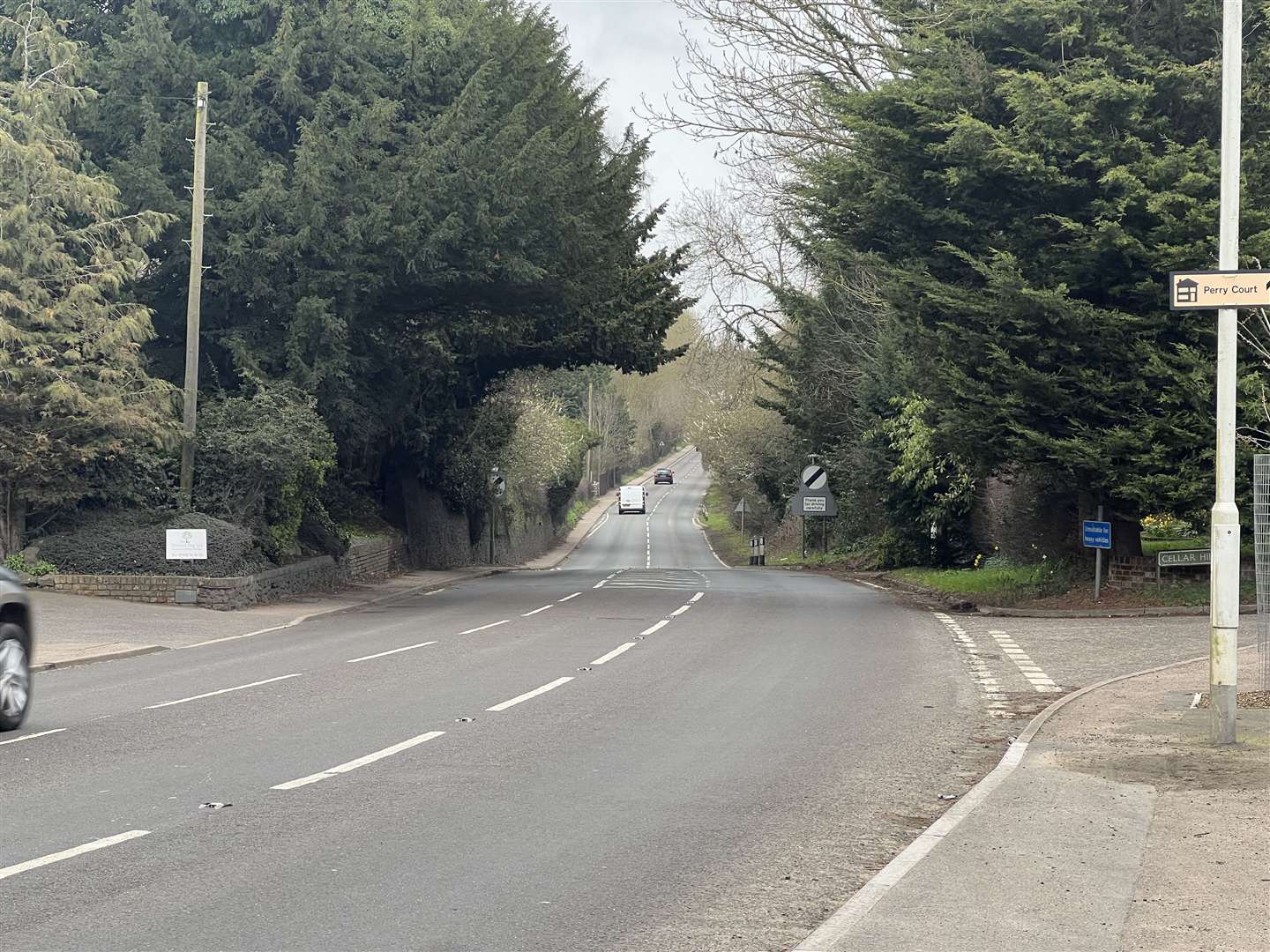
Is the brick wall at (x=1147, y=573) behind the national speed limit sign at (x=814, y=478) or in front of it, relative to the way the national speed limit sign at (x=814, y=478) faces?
in front

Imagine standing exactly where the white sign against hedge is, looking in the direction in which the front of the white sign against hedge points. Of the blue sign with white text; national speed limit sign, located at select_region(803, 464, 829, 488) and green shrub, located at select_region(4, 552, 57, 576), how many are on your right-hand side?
1

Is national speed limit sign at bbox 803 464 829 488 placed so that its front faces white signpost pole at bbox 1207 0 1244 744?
yes

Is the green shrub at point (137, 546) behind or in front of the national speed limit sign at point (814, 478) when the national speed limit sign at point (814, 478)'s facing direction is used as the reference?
in front

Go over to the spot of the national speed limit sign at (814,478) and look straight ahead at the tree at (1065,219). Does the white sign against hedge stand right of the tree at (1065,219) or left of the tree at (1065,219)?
right

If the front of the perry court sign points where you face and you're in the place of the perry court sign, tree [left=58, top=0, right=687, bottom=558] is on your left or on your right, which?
on your right

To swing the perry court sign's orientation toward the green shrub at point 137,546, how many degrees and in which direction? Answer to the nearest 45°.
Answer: approximately 135° to its right

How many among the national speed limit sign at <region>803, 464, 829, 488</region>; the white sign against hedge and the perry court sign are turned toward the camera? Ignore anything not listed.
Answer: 3

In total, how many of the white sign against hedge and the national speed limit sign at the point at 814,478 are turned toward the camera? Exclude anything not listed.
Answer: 2

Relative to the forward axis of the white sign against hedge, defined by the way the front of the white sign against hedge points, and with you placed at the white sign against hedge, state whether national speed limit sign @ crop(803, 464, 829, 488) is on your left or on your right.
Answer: on your left

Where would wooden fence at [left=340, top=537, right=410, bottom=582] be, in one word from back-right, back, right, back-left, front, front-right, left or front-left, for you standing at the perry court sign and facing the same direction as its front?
back-right
